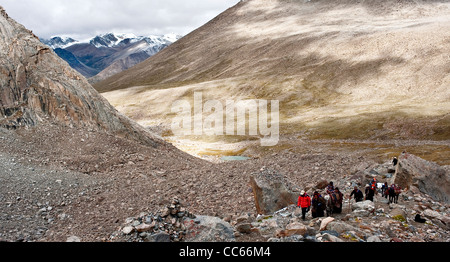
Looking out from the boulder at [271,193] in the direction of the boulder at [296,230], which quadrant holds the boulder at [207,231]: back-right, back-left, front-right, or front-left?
front-right

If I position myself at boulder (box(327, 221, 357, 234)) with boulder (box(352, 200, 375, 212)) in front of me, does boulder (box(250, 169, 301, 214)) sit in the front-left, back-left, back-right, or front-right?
front-left

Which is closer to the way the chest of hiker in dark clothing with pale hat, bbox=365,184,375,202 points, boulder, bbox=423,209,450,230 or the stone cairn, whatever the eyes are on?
the stone cairn

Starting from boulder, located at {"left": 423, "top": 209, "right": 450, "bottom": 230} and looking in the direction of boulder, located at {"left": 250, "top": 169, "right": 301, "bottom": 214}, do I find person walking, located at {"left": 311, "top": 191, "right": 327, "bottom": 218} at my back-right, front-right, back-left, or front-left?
front-left
